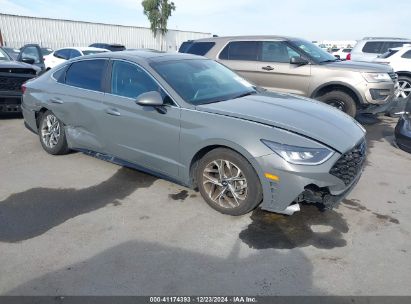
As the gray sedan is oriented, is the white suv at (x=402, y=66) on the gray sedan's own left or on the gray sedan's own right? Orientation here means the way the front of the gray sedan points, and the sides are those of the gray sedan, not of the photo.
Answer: on the gray sedan's own left

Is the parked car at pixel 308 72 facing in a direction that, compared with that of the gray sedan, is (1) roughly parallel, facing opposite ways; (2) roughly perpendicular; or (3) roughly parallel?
roughly parallel

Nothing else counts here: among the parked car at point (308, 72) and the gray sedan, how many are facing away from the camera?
0

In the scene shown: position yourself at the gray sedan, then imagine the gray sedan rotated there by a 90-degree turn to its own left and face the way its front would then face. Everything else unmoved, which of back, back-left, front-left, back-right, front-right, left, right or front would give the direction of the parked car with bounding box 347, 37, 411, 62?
front

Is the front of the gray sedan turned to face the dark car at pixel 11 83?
no

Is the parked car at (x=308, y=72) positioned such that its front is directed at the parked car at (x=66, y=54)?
no

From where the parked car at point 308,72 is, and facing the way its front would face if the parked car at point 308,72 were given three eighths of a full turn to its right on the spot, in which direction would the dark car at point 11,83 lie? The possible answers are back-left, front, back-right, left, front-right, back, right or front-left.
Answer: front

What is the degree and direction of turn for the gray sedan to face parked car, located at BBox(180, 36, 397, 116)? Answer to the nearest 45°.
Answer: approximately 90° to its left

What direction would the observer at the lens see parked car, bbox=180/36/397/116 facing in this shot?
facing the viewer and to the right of the viewer

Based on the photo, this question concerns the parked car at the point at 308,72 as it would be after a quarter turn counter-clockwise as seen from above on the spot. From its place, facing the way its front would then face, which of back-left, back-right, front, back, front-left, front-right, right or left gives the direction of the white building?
left

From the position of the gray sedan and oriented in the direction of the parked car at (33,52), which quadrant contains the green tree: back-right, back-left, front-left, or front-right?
front-right

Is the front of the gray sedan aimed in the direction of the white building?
no

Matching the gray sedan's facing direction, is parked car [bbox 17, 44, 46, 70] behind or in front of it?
behind

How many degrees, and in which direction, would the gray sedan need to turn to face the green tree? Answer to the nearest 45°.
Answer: approximately 135° to its left
